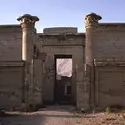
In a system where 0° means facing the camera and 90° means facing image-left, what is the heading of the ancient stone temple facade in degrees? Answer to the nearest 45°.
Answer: approximately 0°
